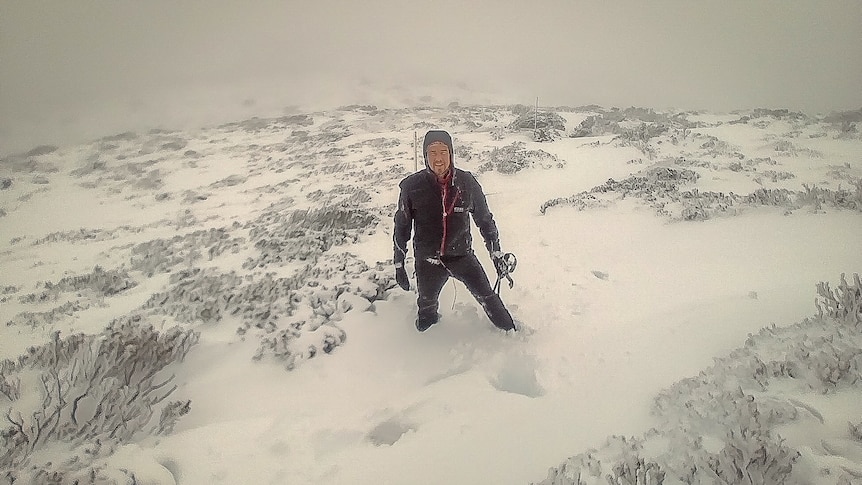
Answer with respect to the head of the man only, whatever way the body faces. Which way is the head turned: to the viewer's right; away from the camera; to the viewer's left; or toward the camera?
toward the camera

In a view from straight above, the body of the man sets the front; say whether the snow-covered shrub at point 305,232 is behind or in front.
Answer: behind

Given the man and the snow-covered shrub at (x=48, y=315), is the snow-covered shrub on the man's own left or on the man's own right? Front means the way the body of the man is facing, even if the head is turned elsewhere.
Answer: on the man's own right

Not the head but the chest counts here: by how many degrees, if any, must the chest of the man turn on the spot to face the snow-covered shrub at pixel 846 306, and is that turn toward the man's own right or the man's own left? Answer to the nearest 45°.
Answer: approximately 90° to the man's own left

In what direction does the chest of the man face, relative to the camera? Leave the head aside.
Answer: toward the camera

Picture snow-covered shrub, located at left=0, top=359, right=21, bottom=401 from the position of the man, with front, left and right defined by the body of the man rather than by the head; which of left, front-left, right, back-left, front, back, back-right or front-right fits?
right

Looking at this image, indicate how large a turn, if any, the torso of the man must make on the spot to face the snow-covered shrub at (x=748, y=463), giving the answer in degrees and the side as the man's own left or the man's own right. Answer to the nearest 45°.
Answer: approximately 45° to the man's own left

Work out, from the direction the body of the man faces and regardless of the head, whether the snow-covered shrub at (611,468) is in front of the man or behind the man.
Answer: in front

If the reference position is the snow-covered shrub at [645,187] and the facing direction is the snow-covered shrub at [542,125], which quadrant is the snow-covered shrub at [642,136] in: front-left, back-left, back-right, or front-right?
front-right

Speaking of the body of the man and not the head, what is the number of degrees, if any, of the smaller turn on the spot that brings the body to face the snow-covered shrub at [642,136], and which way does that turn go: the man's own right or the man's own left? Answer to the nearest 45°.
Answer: approximately 135° to the man's own left

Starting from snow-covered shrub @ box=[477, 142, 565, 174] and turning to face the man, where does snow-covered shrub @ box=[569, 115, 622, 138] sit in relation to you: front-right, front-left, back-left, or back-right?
back-left

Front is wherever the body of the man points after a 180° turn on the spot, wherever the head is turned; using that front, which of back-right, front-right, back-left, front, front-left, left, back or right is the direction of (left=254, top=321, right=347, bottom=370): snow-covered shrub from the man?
left

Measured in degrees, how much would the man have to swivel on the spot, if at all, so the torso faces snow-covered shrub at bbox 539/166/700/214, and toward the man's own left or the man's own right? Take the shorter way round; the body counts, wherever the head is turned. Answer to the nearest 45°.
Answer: approximately 135° to the man's own left
